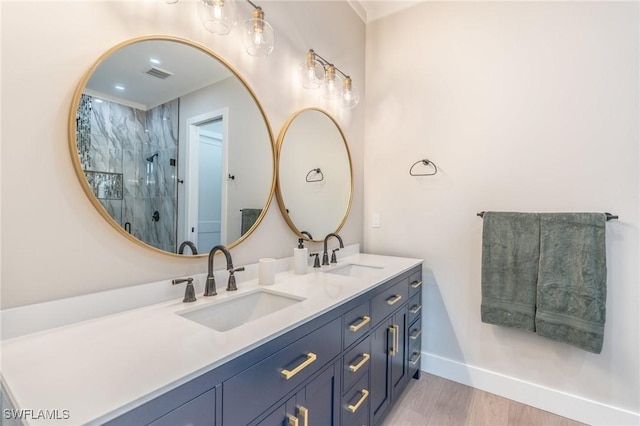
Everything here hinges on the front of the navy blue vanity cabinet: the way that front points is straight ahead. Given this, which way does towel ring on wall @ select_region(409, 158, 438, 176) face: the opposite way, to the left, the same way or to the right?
to the right

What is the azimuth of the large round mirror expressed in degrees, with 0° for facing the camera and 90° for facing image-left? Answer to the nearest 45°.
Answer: approximately 315°

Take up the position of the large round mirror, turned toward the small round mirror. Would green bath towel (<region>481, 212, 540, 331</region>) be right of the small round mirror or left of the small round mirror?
right

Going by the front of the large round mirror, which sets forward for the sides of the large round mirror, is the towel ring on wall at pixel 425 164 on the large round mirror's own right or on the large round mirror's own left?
on the large round mirror's own left

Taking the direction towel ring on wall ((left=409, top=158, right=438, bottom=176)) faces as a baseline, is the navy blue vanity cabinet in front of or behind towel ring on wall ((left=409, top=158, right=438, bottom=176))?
in front

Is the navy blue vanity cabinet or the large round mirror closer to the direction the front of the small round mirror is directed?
the navy blue vanity cabinet

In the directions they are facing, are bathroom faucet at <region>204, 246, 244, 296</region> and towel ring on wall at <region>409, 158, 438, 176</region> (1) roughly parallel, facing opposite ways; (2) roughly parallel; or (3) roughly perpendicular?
roughly perpendicular

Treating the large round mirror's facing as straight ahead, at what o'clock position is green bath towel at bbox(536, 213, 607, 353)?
The green bath towel is roughly at 11 o'clock from the large round mirror.

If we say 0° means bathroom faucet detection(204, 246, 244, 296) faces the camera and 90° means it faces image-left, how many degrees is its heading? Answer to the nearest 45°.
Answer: approximately 315°

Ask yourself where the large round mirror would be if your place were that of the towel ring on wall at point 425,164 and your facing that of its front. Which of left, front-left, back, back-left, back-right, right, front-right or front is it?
front-right

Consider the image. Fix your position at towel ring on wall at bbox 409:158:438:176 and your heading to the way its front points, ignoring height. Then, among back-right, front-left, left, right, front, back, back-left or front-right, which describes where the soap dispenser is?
front-right
